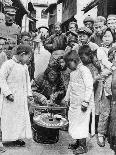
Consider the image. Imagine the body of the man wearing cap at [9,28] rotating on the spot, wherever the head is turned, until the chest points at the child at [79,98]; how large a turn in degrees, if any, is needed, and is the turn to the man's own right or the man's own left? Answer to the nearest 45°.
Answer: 0° — they already face them

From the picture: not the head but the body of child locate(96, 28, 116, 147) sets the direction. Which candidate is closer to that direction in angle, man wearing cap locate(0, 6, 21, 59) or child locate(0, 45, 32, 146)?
the child

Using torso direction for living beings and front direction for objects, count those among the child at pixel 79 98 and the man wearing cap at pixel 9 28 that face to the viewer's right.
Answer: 0

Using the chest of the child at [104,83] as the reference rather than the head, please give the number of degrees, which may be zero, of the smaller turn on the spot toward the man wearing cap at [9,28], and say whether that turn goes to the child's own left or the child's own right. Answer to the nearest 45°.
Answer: approximately 90° to the child's own right

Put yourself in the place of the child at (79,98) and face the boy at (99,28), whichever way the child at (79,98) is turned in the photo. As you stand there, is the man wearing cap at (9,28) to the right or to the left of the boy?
left

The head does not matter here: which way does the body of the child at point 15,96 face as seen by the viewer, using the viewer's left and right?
facing the viewer and to the right of the viewer

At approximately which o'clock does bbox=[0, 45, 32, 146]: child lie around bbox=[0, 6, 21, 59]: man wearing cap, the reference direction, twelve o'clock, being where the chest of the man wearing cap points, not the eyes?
The child is roughly at 12 o'clock from the man wearing cap.

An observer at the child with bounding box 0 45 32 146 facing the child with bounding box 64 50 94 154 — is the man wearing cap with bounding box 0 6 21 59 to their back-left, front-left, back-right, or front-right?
back-left

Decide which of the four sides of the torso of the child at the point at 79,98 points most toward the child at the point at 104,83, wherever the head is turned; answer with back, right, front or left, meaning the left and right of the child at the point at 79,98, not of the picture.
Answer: back

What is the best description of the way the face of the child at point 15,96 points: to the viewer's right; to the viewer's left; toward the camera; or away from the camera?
to the viewer's right
